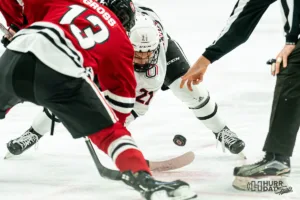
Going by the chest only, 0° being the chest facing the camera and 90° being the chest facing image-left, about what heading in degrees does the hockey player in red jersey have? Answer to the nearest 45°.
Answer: approximately 225°
